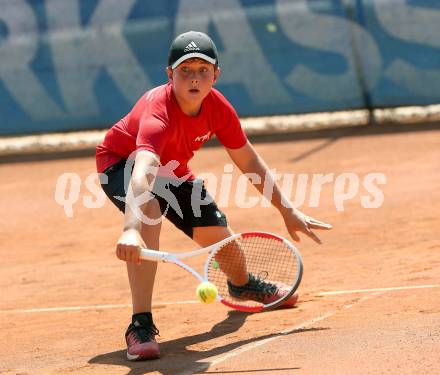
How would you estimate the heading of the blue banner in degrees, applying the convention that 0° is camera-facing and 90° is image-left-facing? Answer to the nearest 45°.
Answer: approximately 0°

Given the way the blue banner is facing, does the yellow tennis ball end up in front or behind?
in front

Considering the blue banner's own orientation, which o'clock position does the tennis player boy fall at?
The tennis player boy is roughly at 12 o'clock from the blue banner.
